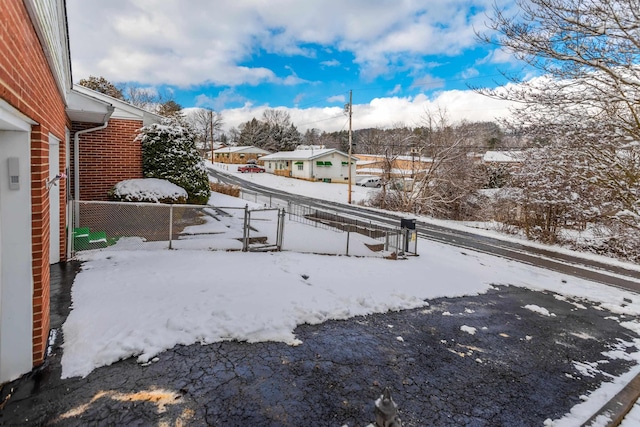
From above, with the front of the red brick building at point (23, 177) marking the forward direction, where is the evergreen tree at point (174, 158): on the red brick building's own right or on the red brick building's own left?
on the red brick building's own left

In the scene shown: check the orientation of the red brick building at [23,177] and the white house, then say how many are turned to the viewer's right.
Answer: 1

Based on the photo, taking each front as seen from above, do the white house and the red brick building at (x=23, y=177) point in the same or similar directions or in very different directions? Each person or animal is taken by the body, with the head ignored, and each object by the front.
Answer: very different directions

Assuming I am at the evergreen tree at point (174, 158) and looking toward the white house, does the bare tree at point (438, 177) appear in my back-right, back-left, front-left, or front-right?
front-right

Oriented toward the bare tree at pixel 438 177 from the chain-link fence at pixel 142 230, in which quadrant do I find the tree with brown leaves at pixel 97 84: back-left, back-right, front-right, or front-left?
front-left

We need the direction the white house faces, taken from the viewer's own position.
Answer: facing the viewer and to the left of the viewer

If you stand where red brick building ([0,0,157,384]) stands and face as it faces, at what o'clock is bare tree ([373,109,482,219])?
The bare tree is roughly at 11 o'clock from the red brick building.

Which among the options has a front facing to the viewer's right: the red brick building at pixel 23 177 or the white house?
the red brick building

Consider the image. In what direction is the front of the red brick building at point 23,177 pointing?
to the viewer's right

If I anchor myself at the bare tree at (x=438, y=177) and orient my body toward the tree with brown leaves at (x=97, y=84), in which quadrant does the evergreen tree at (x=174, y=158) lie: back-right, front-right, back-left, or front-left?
front-left

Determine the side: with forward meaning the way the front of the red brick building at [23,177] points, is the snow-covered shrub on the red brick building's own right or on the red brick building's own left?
on the red brick building's own left

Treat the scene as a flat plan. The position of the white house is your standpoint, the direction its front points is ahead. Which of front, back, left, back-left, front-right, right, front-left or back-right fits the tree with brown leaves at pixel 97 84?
front

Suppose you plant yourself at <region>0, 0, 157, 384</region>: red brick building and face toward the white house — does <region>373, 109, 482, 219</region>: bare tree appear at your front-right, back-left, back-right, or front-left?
front-right
